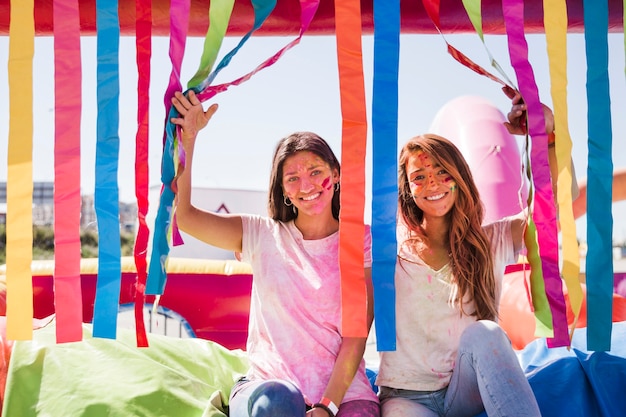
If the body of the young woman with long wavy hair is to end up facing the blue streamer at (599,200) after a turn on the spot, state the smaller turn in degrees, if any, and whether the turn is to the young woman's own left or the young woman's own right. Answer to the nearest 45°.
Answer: approximately 90° to the young woman's own left

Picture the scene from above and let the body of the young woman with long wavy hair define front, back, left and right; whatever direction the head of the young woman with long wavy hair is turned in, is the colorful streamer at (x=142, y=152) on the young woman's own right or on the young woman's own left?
on the young woman's own right

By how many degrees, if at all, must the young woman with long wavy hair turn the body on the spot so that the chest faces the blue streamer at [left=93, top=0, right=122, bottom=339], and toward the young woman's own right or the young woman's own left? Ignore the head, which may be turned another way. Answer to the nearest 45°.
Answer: approximately 45° to the young woman's own right

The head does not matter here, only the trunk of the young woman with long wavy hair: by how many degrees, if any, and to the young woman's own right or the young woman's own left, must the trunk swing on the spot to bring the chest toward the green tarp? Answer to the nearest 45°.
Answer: approximately 90° to the young woman's own right

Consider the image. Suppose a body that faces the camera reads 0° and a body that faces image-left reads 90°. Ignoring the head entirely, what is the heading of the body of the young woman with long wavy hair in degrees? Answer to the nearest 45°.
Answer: approximately 0°

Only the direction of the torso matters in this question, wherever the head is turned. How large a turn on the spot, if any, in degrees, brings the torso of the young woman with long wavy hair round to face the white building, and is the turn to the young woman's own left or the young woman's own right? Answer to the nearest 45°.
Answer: approximately 135° to the young woman's own right

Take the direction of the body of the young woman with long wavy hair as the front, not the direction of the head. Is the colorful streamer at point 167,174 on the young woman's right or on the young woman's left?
on the young woman's right

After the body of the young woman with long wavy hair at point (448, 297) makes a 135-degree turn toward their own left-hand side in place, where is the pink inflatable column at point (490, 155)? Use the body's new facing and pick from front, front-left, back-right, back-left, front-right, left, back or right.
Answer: front-left

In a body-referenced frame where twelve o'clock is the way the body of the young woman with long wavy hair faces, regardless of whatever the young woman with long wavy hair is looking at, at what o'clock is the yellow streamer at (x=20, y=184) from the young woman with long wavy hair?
The yellow streamer is roughly at 2 o'clock from the young woman with long wavy hair.
